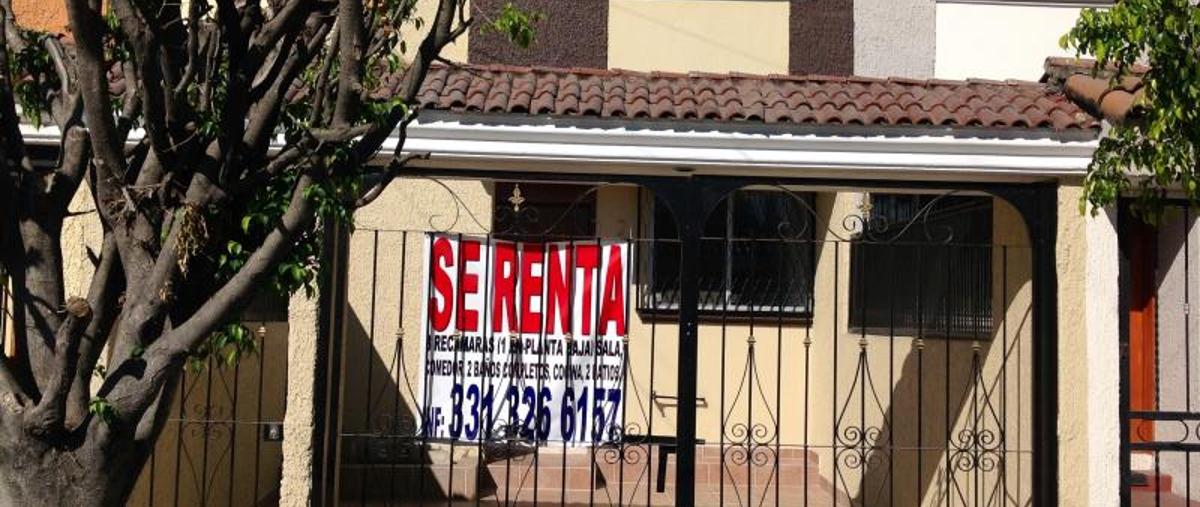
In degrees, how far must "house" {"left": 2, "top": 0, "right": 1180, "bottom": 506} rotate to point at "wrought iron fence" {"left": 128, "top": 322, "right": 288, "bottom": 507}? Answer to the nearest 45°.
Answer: approximately 90° to its right

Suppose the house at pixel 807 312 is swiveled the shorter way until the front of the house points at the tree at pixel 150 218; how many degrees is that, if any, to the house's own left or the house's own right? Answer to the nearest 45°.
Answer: approximately 45° to the house's own right

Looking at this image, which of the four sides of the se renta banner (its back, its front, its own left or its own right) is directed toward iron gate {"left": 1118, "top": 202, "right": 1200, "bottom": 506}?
left

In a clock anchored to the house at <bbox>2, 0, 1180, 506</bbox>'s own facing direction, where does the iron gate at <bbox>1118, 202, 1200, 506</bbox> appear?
The iron gate is roughly at 8 o'clock from the house.

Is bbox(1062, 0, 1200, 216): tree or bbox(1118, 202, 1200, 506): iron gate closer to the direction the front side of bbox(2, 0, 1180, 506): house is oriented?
the tree

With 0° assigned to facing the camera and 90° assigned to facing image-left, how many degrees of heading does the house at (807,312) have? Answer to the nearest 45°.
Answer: approximately 0°

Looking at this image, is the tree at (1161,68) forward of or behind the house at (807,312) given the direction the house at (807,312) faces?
forward

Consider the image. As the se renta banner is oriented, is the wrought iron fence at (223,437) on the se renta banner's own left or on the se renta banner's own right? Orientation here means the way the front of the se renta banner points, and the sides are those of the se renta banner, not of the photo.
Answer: on the se renta banner's own right

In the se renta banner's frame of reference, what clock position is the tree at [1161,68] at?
The tree is roughly at 10 o'clock from the se renta banner.
